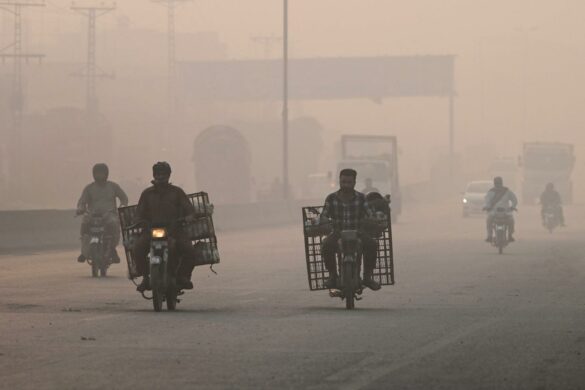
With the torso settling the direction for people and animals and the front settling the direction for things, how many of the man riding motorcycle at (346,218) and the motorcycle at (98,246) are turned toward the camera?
2

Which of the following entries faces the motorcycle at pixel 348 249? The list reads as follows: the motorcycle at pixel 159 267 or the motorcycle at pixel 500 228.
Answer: the motorcycle at pixel 500 228

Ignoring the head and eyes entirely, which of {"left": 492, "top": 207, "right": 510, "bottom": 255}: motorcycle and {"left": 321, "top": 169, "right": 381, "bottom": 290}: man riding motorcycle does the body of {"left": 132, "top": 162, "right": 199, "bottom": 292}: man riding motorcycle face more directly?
the man riding motorcycle

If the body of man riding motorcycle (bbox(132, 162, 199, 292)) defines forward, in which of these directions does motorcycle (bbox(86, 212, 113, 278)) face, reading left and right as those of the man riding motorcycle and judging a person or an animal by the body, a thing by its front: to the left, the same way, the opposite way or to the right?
the same way

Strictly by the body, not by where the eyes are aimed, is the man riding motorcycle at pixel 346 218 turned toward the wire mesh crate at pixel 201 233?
no

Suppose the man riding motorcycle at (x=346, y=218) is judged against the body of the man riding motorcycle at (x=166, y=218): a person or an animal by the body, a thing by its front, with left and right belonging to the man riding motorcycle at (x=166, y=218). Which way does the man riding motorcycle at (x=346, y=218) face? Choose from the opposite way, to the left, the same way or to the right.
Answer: the same way

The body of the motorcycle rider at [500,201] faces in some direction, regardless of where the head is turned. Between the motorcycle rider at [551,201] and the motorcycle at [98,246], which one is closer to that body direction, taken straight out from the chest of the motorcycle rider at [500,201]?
the motorcycle

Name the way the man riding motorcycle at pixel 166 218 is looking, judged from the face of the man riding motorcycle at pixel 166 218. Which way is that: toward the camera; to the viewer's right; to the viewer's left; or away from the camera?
toward the camera

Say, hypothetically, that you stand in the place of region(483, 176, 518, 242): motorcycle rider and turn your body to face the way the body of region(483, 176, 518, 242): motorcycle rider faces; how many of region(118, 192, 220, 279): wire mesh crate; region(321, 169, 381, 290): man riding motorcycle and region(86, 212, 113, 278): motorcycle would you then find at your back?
0

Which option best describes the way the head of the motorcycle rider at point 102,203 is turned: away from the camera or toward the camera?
toward the camera

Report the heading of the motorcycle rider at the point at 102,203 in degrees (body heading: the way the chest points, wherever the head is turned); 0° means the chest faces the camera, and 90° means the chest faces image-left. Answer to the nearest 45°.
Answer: approximately 0°

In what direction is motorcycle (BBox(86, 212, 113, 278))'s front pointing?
toward the camera

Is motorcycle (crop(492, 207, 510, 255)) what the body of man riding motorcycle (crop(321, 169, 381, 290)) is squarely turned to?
no

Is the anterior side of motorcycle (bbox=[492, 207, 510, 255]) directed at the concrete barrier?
no

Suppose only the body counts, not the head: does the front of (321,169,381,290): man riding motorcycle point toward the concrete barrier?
no

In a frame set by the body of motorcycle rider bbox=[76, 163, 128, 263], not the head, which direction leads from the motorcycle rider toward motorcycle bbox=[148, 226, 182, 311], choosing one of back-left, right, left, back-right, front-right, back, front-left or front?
front

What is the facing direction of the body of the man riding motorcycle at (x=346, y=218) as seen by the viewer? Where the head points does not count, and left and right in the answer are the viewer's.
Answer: facing the viewer

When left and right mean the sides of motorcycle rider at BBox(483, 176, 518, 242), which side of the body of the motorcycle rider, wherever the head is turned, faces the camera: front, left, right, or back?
front

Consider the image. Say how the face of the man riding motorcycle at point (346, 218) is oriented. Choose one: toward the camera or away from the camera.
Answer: toward the camera
